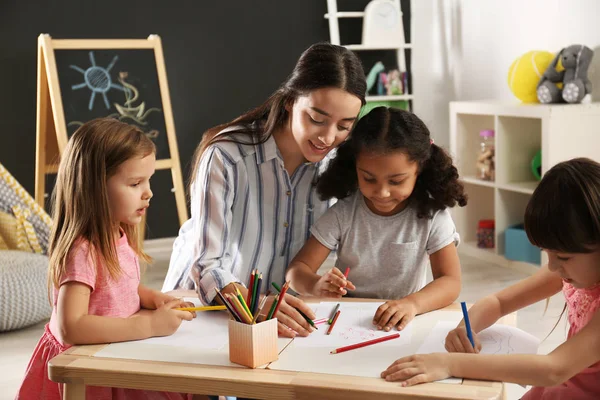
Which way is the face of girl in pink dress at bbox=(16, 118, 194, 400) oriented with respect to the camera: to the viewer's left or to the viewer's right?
to the viewer's right

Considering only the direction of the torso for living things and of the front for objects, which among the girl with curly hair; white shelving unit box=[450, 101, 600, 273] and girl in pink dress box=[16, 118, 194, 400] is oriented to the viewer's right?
the girl in pink dress

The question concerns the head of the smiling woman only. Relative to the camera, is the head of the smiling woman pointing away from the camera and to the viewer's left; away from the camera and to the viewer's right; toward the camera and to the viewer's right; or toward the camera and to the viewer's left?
toward the camera and to the viewer's right

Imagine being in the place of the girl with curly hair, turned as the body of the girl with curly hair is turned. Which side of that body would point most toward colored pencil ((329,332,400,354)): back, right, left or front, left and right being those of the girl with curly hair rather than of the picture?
front

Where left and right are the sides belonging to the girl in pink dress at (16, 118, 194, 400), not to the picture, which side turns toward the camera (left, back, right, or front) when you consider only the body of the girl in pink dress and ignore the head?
right

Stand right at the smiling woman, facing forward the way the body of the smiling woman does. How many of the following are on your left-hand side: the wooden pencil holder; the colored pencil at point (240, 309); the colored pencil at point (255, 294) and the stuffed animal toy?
1

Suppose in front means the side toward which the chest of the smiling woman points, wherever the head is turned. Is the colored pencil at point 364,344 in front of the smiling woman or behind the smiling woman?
in front

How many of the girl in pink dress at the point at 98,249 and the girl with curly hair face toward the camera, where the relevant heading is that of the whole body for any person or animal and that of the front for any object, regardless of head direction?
1

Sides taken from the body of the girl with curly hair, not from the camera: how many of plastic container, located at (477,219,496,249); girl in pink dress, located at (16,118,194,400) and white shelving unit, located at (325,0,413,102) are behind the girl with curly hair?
2

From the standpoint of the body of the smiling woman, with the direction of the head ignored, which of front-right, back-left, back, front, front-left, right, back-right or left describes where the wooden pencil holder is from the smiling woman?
front-right

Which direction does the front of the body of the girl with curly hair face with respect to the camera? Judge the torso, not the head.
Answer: toward the camera

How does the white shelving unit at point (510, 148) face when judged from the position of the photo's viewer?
facing the viewer and to the left of the viewer

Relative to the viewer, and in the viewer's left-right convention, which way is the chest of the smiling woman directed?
facing the viewer and to the right of the viewer

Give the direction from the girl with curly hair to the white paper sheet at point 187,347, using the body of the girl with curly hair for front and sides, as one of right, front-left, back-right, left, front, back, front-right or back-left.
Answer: front-right
